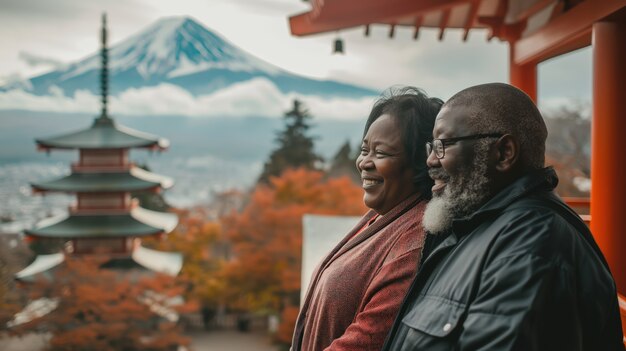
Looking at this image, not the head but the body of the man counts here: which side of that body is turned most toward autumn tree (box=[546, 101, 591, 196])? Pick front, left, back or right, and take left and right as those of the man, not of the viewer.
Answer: right

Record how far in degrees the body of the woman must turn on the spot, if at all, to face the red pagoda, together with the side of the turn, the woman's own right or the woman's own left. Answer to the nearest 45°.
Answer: approximately 45° to the woman's own right

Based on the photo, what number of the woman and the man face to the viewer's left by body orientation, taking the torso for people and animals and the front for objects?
2

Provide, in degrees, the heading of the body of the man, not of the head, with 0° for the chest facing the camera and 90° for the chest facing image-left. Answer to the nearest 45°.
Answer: approximately 90°

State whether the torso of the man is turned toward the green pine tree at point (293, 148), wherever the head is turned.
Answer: no

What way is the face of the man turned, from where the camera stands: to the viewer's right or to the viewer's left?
to the viewer's left

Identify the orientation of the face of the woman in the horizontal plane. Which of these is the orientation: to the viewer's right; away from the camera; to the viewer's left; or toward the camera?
to the viewer's left

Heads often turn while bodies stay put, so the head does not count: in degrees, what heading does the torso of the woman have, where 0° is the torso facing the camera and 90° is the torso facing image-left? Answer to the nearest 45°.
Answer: approximately 90°

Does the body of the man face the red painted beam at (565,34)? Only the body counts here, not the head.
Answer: no

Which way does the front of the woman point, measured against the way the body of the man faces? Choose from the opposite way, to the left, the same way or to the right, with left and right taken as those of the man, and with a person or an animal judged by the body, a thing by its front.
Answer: the same way
